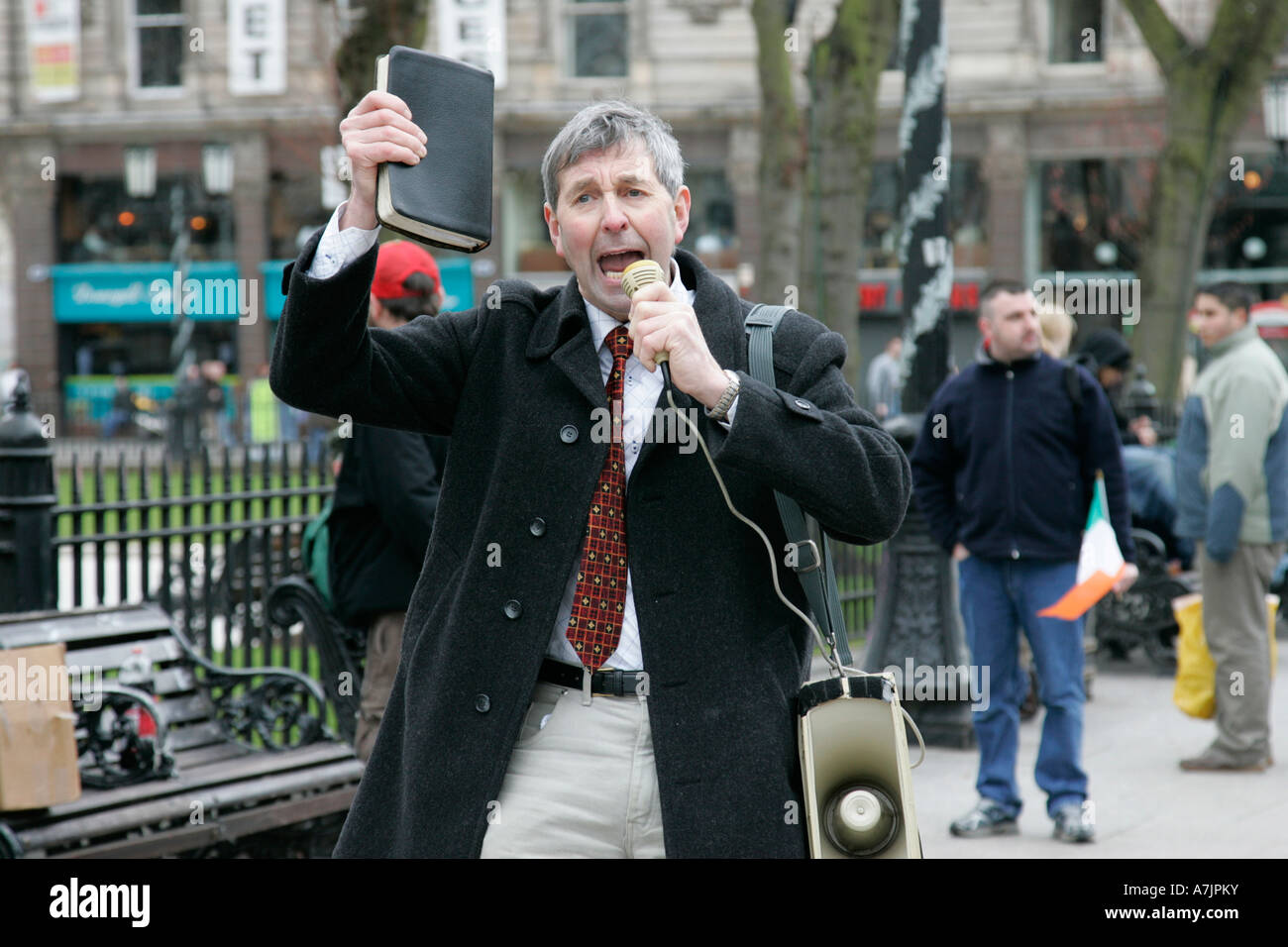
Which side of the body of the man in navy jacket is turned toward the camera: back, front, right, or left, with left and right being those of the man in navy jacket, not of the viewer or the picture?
front

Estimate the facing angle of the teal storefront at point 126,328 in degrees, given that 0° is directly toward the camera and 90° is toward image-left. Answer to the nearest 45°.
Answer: approximately 0°

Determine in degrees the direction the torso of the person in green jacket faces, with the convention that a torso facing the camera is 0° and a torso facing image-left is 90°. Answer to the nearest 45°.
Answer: approximately 90°

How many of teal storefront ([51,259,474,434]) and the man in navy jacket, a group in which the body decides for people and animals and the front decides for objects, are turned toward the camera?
2

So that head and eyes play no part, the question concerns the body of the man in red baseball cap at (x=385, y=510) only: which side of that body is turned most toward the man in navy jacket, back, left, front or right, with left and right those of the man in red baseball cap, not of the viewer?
front

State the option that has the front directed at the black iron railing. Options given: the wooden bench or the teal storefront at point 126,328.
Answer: the teal storefront

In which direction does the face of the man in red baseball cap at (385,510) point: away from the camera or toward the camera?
away from the camera

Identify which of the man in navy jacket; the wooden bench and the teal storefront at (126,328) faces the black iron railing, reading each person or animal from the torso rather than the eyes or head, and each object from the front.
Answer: the teal storefront

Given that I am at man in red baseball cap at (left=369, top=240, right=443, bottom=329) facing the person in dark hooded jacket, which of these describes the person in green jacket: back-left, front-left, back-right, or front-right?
front-right

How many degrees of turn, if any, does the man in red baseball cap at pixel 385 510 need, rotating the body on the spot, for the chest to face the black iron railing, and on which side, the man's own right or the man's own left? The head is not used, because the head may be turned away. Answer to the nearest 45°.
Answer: approximately 45° to the man's own right

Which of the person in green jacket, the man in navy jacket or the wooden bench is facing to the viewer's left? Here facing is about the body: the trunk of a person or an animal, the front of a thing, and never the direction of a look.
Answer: the person in green jacket

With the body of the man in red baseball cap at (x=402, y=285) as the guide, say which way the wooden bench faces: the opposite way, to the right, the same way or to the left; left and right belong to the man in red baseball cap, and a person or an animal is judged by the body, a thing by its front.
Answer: the opposite way

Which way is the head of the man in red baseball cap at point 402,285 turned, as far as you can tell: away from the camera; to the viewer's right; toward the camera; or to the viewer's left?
away from the camera

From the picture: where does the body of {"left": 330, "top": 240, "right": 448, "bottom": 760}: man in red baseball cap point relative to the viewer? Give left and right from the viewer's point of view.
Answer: facing away from the viewer and to the left of the viewer
